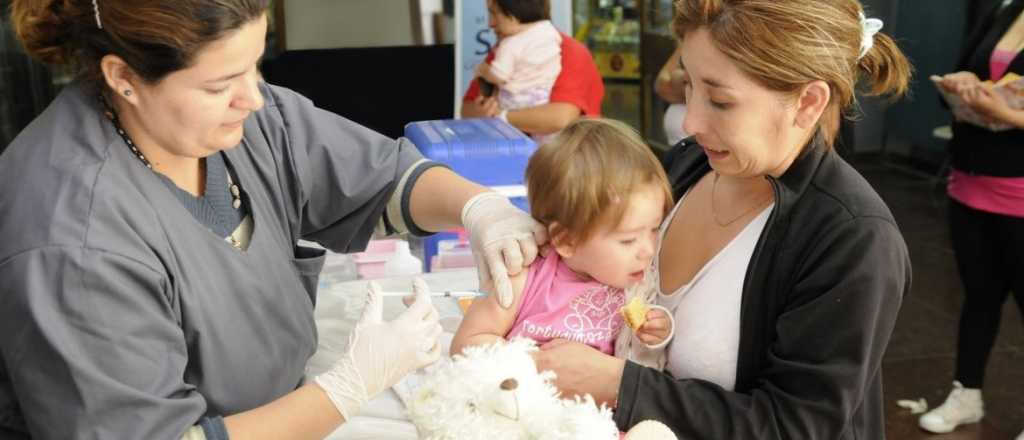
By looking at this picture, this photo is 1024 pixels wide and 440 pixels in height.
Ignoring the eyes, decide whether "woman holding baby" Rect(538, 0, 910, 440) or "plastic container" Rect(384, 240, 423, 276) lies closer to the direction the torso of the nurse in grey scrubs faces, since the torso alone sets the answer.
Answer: the woman holding baby

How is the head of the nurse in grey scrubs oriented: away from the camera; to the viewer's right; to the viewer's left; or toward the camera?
to the viewer's right

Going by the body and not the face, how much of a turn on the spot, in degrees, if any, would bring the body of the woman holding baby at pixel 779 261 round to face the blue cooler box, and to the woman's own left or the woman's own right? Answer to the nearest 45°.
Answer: approximately 90° to the woman's own right

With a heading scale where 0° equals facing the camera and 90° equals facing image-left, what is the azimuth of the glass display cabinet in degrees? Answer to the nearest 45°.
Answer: approximately 0°

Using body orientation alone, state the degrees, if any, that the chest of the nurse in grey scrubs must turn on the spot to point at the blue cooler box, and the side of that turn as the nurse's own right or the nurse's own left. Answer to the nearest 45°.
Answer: approximately 90° to the nurse's own left

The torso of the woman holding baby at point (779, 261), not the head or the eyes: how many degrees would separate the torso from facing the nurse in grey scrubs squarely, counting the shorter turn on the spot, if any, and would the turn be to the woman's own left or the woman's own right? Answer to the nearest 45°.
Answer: approximately 45° to the woman's own right
